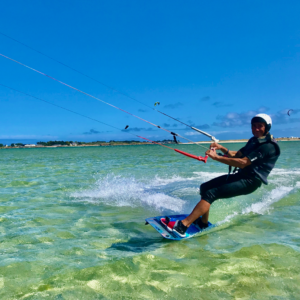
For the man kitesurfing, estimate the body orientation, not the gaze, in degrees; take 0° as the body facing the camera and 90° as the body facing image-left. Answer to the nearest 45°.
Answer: approximately 90°
